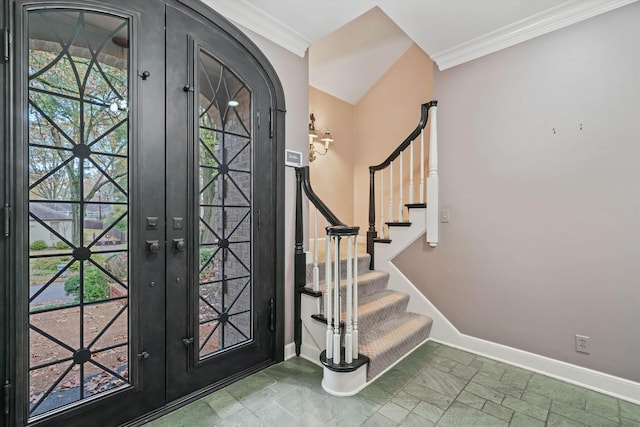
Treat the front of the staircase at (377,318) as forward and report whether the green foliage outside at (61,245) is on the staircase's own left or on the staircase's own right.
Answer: on the staircase's own right

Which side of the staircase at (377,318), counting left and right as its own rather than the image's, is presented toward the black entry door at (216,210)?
right

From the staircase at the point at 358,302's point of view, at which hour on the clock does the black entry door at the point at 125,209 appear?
The black entry door is roughly at 3 o'clock from the staircase.
